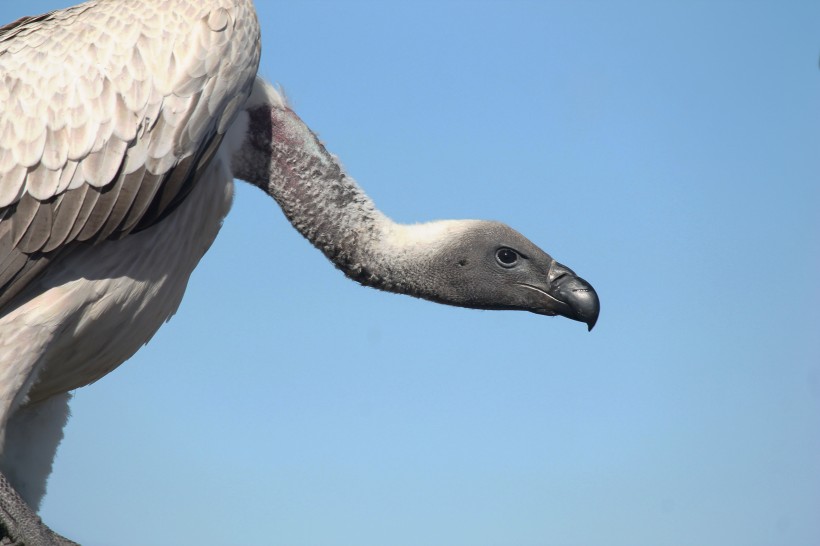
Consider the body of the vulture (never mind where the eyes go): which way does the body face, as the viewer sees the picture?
to the viewer's right
